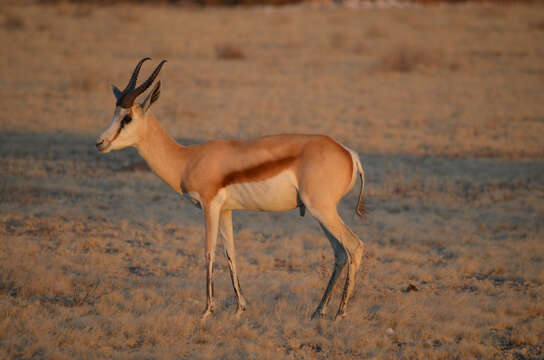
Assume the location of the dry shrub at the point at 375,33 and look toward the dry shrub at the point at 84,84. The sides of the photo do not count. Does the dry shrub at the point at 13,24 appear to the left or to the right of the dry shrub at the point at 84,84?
right

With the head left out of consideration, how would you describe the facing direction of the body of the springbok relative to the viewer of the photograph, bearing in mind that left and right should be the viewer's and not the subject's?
facing to the left of the viewer

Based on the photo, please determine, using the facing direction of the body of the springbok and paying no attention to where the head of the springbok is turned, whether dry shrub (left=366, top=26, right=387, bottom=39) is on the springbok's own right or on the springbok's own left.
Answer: on the springbok's own right

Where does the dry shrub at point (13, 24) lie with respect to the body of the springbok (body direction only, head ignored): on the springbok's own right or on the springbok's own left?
on the springbok's own right

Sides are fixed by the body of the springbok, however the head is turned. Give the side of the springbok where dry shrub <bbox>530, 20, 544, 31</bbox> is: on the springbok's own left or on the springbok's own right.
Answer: on the springbok's own right

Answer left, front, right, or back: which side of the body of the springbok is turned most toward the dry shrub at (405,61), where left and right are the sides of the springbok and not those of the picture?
right

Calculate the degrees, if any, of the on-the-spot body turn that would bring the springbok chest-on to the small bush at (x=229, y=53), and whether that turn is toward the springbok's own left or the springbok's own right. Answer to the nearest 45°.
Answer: approximately 90° to the springbok's own right

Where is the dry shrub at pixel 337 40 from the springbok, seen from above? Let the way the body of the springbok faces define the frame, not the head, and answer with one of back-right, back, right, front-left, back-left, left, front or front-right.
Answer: right

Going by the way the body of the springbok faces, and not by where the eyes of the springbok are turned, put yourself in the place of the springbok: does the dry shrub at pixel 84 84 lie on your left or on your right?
on your right
